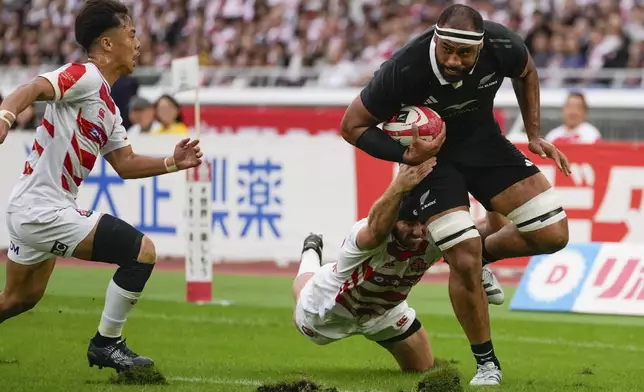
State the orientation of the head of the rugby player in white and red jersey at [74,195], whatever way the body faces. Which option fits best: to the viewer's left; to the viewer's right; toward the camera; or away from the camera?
to the viewer's right

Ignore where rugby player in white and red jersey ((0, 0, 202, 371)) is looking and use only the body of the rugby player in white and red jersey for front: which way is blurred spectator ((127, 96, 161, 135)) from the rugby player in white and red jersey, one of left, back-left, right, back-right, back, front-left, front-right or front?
left

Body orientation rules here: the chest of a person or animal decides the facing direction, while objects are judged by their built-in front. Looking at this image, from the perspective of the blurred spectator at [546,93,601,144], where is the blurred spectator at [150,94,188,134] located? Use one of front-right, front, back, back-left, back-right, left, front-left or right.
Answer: right

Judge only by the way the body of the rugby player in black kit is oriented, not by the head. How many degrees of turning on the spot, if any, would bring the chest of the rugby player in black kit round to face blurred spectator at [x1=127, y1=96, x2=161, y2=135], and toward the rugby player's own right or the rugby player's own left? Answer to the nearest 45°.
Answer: approximately 135° to the rugby player's own right

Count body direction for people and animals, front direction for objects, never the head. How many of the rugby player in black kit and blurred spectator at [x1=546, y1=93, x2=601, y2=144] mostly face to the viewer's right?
0

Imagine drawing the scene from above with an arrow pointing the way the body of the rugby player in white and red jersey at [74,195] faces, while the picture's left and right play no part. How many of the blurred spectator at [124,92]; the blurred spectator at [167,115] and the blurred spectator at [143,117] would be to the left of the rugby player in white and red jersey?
3

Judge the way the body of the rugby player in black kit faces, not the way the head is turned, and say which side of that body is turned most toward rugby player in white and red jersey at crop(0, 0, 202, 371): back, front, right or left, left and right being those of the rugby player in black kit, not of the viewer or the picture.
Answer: right

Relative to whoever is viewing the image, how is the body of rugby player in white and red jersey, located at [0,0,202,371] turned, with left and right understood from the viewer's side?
facing to the right of the viewer

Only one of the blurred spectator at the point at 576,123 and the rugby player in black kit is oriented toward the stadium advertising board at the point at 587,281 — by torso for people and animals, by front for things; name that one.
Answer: the blurred spectator

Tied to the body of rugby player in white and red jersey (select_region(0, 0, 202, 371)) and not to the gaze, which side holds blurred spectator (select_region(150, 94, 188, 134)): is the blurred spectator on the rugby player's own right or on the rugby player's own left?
on the rugby player's own left

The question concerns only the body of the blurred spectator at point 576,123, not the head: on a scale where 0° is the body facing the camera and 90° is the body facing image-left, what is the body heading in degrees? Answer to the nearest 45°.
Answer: approximately 0°
